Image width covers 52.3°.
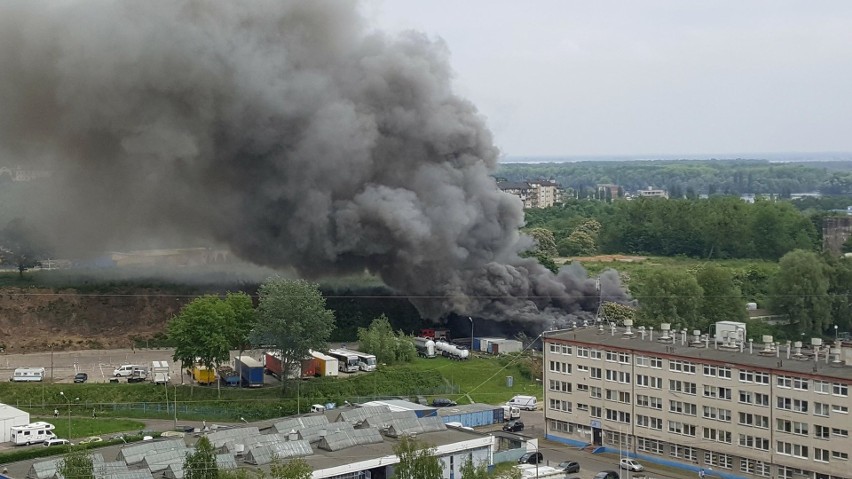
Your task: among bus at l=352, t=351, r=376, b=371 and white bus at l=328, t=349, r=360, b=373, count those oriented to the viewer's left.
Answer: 0

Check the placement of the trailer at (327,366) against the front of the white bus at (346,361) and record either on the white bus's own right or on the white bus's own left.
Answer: on the white bus's own right

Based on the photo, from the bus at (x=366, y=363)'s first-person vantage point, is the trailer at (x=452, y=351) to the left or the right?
on its left

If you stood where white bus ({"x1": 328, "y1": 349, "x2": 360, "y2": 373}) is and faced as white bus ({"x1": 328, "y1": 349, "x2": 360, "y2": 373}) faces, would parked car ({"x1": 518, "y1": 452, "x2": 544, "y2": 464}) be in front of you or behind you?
in front

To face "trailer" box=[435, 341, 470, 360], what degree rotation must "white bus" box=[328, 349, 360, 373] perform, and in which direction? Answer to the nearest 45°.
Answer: approximately 90° to its left

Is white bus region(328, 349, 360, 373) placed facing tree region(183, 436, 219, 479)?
no

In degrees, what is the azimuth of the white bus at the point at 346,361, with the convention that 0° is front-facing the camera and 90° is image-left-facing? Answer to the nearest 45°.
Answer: approximately 315°

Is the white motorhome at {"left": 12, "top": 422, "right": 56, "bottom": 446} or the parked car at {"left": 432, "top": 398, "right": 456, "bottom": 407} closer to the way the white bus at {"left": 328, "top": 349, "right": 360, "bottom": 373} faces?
the parked car

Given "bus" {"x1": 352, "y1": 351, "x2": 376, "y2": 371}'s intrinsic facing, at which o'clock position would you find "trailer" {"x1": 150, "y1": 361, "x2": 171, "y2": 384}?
The trailer is roughly at 4 o'clock from the bus.

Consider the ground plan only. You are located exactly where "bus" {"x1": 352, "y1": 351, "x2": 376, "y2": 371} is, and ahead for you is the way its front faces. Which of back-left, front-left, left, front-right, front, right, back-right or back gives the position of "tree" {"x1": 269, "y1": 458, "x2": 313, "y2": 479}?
front-right

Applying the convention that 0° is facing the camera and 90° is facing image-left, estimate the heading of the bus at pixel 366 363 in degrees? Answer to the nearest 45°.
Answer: approximately 315°

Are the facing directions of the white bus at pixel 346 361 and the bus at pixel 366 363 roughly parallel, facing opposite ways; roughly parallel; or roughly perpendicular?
roughly parallel

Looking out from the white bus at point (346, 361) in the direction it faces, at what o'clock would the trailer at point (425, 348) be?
the trailer at point (425, 348) is roughly at 9 o'clock from the white bus at point (346, 361).

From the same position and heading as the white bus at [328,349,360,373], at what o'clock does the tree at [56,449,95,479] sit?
The tree is roughly at 2 o'clock from the white bus.
